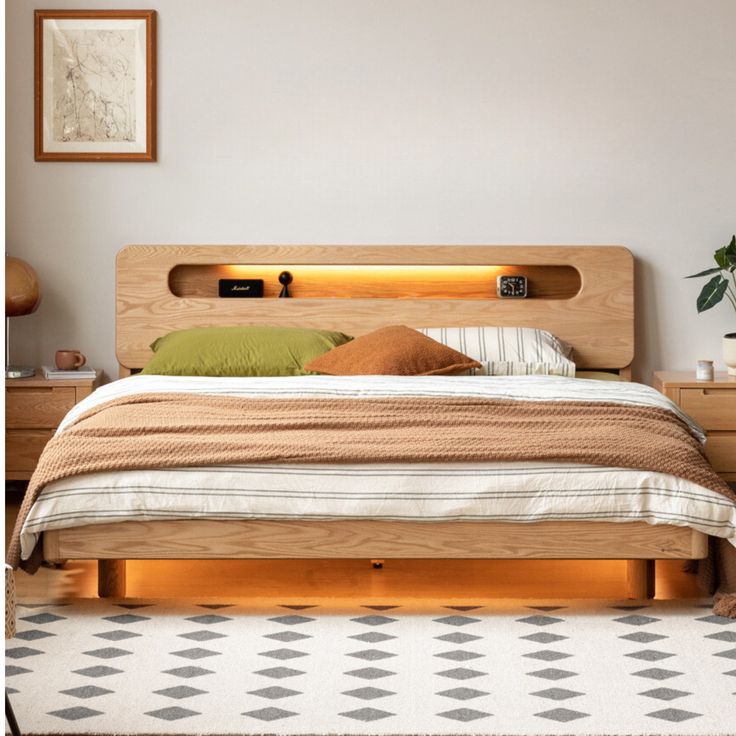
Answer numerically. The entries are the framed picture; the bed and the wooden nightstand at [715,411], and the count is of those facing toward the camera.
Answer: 3

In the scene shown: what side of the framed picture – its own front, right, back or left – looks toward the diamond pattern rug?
front

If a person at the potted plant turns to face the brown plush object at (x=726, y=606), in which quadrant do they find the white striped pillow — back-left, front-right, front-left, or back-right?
front-right

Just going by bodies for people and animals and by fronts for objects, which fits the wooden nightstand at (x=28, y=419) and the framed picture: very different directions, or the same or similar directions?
same or similar directions

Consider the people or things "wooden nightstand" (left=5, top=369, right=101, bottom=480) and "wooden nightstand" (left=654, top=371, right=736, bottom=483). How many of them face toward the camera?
2

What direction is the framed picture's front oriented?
toward the camera

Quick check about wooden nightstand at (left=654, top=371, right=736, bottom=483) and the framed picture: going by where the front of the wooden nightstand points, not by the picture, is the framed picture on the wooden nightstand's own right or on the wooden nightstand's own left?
on the wooden nightstand's own right

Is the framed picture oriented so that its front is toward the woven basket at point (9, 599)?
yes

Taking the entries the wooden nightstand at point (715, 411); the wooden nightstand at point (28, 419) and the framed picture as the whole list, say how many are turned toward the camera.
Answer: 3

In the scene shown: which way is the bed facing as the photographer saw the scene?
facing the viewer

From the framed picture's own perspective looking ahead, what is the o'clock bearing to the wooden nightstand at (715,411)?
The wooden nightstand is roughly at 10 o'clock from the framed picture.

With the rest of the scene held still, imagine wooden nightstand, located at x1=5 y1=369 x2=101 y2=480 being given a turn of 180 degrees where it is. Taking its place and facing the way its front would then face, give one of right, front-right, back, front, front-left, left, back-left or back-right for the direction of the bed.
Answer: right

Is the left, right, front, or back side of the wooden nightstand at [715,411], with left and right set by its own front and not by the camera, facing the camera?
front

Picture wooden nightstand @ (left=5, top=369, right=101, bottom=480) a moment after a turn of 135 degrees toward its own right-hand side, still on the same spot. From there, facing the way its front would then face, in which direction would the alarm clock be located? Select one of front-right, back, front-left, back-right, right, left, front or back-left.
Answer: back-right

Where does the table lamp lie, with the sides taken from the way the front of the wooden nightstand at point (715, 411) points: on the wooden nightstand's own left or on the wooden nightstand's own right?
on the wooden nightstand's own right

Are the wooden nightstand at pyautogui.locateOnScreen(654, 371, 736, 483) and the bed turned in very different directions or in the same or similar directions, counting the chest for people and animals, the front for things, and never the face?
same or similar directions
